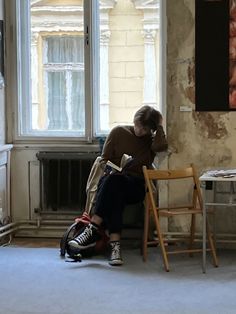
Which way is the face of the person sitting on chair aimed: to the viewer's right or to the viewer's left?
to the viewer's left

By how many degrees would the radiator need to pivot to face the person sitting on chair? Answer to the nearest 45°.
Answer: approximately 45° to its left

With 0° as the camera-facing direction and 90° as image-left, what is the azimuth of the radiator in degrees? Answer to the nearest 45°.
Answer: approximately 0°

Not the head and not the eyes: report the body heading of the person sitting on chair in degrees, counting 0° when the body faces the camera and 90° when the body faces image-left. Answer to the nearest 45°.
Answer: approximately 45°

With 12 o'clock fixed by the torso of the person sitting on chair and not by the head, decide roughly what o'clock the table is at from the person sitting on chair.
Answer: The table is roughly at 9 o'clock from the person sitting on chair.
